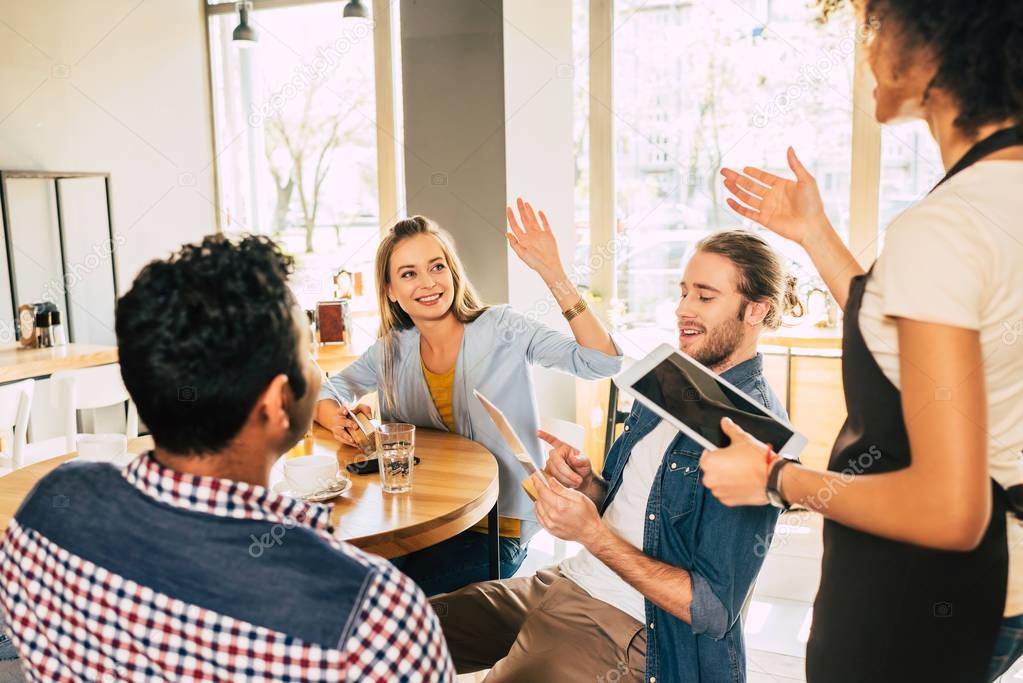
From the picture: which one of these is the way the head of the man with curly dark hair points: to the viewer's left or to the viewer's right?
to the viewer's right

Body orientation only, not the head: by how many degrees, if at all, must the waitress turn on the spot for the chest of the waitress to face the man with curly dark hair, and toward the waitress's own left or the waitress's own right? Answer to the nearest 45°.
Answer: approximately 45° to the waitress's own left

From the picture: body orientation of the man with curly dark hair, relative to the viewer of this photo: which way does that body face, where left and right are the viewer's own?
facing away from the viewer and to the right of the viewer

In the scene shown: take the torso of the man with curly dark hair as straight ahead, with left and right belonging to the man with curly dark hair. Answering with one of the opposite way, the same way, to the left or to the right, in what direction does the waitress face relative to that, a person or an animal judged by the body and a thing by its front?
to the left

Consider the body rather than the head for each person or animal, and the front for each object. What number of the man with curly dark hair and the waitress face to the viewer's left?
1

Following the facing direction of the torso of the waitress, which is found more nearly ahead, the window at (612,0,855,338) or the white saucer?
the white saucer

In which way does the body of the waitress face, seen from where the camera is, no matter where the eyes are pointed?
to the viewer's left

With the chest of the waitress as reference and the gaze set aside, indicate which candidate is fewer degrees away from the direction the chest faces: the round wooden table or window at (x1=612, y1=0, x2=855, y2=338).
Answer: the round wooden table

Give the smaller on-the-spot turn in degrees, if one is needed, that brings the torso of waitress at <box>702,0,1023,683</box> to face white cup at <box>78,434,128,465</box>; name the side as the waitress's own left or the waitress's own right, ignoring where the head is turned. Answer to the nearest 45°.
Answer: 0° — they already face it

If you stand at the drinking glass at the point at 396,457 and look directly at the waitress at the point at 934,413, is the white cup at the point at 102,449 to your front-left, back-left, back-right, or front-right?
back-right
